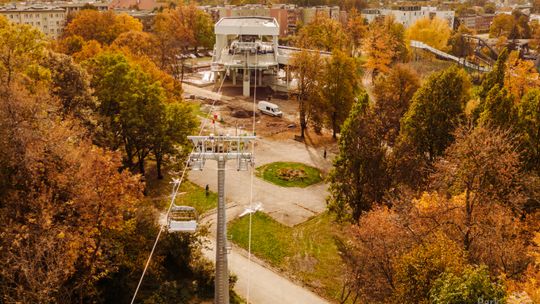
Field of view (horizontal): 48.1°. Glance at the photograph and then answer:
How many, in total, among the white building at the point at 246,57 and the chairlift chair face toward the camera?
2

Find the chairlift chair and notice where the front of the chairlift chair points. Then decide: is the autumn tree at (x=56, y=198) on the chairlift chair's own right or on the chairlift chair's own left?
on the chairlift chair's own right

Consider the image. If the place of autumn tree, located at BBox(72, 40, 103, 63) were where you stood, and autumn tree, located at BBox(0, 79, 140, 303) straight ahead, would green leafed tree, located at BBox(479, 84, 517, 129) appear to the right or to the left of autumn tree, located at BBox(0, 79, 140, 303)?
left

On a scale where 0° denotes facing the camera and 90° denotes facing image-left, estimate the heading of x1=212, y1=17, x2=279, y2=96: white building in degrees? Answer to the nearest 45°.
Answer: approximately 0°

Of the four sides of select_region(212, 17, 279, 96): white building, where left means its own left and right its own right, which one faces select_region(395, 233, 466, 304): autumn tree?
front

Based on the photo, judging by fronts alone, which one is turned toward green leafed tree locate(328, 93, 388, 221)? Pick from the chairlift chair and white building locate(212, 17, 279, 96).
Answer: the white building

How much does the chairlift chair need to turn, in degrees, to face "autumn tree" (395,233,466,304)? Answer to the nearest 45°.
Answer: approximately 45° to its left

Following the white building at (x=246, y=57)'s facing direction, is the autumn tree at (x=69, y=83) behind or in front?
in front

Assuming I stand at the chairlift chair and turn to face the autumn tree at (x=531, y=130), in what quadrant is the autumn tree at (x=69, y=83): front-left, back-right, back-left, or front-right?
back-left
